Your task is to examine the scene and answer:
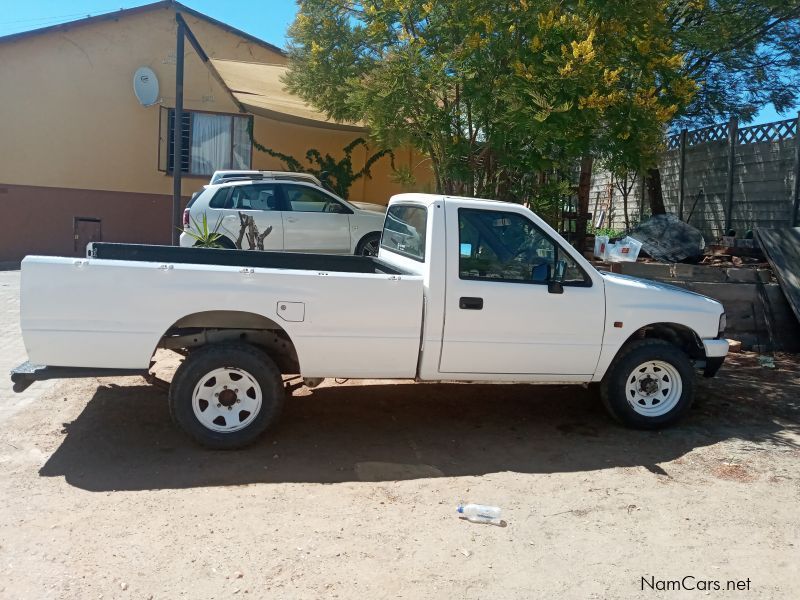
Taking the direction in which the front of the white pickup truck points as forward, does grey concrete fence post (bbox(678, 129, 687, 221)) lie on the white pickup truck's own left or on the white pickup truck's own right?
on the white pickup truck's own left

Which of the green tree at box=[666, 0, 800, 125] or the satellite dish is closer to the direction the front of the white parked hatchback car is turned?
the green tree

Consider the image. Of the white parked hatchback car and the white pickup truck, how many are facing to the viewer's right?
2

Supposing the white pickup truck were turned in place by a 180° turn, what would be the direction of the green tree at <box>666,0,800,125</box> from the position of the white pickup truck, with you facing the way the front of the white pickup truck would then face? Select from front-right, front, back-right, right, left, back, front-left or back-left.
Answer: back-right

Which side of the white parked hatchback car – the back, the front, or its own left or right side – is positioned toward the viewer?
right

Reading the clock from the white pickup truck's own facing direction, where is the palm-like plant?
The palm-like plant is roughly at 8 o'clock from the white pickup truck.

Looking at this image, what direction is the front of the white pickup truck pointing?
to the viewer's right

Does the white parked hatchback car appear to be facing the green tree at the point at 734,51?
yes

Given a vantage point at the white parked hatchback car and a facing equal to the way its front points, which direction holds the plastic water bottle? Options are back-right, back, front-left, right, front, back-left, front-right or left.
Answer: right

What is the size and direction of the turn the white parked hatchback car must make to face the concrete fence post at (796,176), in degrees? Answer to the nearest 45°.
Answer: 0° — it already faces it
